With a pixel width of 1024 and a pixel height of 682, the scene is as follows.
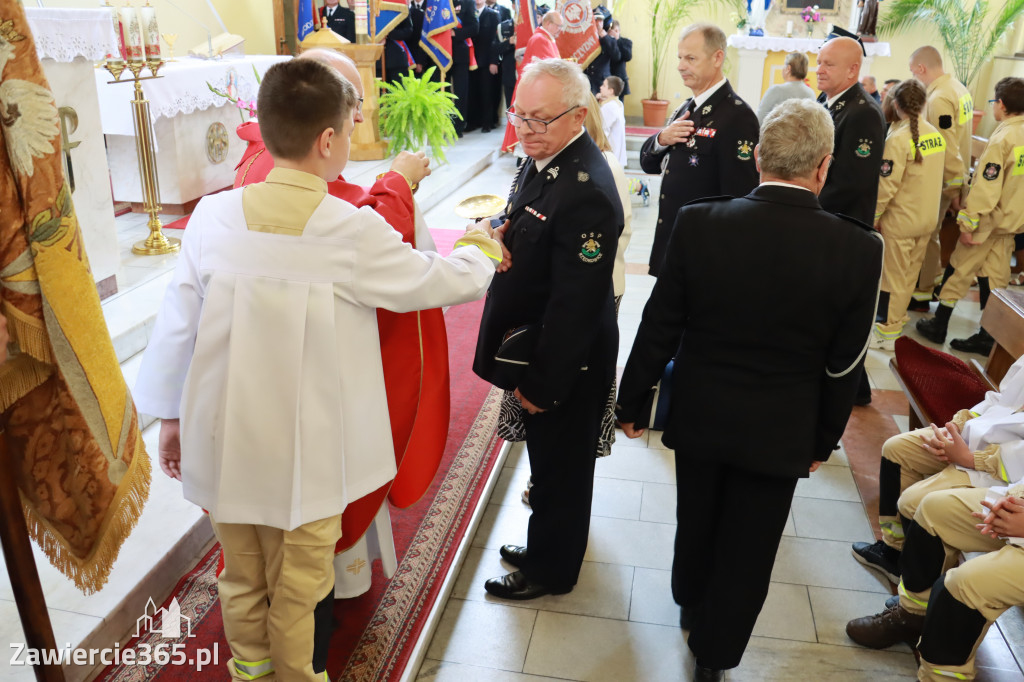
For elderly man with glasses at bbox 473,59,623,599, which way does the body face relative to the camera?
to the viewer's left

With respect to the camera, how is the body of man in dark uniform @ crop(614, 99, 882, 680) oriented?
away from the camera

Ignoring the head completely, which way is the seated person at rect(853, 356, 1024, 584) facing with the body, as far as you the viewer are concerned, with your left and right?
facing to the left of the viewer

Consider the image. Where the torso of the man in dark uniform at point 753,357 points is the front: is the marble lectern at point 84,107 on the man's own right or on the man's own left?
on the man's own left

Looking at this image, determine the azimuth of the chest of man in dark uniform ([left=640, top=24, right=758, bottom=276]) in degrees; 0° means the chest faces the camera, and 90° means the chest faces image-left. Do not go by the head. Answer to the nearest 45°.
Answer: approximately 45°

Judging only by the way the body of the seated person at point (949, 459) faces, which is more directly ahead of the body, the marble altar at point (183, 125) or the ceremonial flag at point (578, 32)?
the marble altar

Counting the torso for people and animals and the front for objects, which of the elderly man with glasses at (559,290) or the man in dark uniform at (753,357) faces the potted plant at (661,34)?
the man in dark uniform

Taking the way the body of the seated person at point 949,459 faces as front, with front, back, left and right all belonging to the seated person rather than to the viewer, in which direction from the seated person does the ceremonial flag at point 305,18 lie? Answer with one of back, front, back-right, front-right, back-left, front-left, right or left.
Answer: front-right

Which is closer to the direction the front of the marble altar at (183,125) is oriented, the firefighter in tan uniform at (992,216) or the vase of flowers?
the firefighter in tan uniform

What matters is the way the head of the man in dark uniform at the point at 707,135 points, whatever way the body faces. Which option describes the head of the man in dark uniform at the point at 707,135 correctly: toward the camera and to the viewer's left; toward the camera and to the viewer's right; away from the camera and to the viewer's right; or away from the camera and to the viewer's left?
toward the camera and to the viewer's left

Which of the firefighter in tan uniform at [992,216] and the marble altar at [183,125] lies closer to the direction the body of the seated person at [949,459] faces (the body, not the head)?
the marble altar

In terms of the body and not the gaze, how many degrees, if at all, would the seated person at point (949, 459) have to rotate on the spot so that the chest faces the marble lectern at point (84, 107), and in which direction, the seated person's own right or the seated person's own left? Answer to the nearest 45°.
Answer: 0° — they already face it

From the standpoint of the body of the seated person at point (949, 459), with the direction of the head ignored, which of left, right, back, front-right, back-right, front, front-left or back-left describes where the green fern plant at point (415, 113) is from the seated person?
front-right

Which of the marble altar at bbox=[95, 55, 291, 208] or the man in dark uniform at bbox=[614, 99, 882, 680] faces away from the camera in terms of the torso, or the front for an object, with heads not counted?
the man in dark uniform
